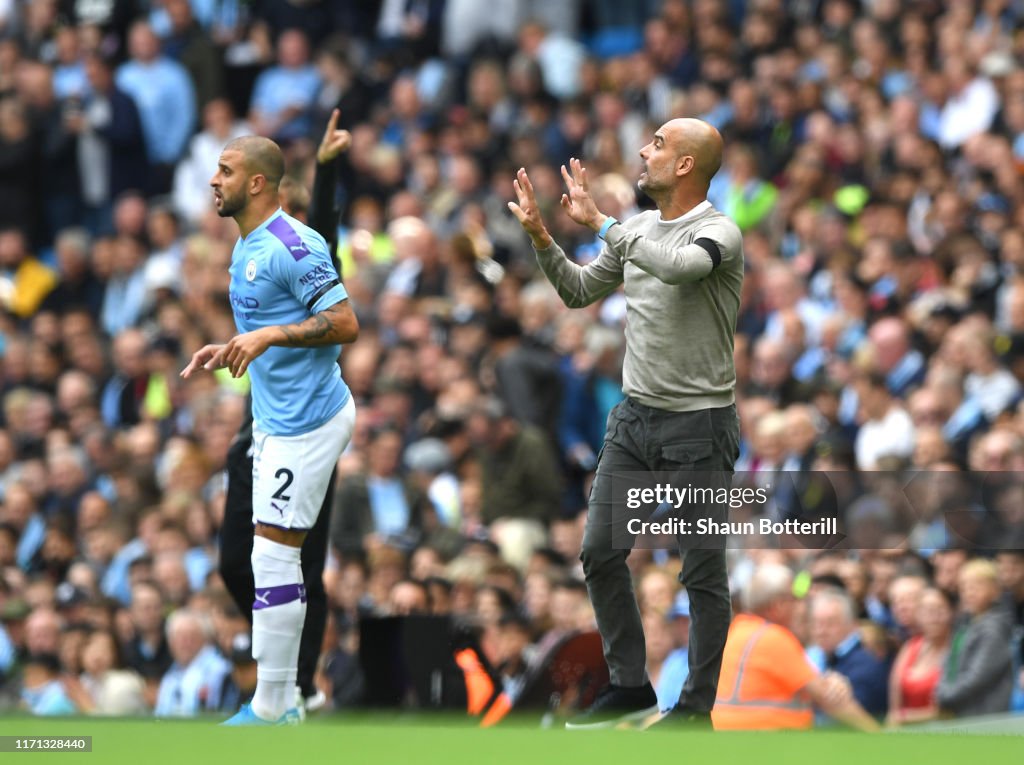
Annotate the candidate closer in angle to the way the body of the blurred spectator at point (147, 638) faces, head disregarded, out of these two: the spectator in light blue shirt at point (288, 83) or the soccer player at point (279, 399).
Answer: the soccer player

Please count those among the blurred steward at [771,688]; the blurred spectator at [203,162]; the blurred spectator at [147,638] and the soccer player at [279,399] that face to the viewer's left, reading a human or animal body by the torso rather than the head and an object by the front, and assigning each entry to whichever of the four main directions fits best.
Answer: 1

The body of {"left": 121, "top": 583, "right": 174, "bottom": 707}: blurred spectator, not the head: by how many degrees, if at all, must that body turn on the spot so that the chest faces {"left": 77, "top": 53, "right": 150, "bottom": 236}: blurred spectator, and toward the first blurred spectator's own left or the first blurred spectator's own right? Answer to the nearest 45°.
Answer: approximately 180°

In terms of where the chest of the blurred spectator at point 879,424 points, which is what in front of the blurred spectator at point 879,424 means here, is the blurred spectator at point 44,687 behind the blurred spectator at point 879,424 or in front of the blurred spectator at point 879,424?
in front

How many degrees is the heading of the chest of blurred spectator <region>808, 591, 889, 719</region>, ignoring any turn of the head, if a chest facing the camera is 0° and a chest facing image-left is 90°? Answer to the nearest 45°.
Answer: approximately 45°

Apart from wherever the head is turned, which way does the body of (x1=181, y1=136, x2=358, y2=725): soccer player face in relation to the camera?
to the viewer's left

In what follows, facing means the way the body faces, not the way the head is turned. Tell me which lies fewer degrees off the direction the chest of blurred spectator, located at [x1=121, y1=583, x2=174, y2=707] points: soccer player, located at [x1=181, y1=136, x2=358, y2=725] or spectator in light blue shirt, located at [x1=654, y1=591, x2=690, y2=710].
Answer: the soccer player

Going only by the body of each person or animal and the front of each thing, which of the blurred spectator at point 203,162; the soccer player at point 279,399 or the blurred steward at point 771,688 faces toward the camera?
the blurred spectator at point 203,162

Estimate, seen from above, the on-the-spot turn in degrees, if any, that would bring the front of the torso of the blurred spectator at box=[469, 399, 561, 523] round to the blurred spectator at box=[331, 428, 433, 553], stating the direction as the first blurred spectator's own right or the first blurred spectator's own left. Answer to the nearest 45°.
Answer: approximately 45° to the first blurred spectator's own right

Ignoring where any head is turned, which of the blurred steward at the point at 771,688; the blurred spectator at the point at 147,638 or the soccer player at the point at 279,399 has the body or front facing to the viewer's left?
the soccer player

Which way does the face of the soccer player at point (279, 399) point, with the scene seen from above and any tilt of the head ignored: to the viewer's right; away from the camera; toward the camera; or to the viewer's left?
to the viewer's left
